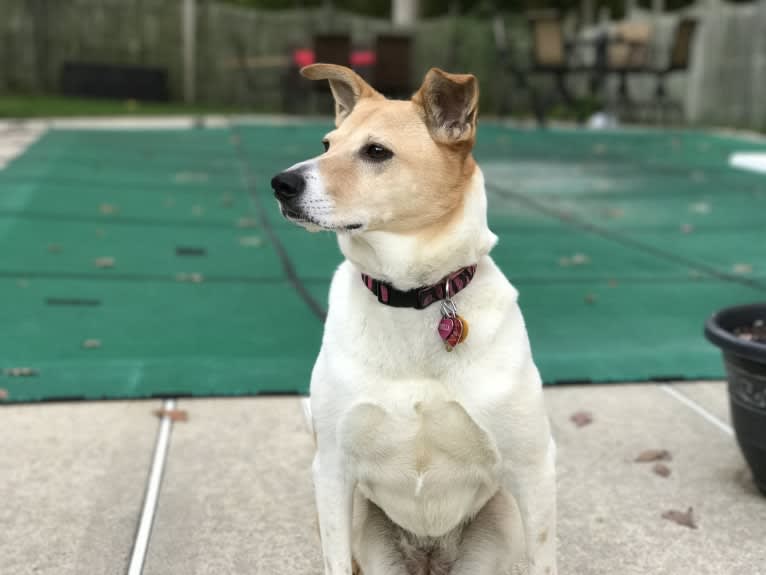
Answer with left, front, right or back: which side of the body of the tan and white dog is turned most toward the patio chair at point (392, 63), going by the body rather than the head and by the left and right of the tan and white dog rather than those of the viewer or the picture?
back

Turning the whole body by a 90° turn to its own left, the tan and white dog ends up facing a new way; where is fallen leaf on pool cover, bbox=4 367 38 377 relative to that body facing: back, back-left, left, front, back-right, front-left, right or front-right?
back-left

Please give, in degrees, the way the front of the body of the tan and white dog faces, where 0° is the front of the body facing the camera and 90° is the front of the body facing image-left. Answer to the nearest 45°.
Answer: approximately 0°

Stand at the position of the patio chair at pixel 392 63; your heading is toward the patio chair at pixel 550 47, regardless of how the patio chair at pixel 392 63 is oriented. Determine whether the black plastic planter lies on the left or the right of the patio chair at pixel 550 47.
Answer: right

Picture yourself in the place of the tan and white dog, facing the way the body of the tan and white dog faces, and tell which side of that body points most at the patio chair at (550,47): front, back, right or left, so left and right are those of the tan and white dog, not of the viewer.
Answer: back

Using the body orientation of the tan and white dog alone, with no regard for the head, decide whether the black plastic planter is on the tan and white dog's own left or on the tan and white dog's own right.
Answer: on the tan and white dog's own left

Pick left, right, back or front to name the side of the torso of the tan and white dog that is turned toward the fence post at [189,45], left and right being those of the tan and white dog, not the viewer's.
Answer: back

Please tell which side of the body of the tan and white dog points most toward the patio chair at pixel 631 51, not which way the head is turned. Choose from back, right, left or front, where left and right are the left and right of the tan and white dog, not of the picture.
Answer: back

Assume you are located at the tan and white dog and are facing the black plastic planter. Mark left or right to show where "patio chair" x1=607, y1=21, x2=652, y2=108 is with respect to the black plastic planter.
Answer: left
